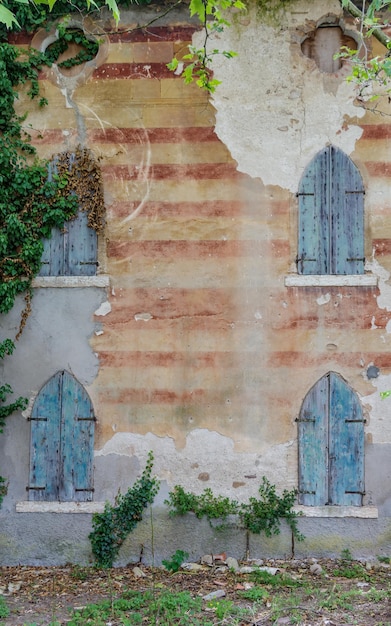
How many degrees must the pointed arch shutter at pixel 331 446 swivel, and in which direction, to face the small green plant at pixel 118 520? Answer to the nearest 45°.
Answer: approximately 90° to its right

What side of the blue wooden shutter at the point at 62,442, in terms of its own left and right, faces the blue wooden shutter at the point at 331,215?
left

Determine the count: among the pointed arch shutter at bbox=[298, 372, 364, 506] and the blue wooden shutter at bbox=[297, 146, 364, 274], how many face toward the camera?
2

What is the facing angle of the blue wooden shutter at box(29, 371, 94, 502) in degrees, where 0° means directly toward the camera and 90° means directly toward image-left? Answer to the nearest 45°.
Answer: approximately 0°

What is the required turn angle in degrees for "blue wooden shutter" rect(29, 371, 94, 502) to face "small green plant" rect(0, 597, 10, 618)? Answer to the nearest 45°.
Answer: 0° — it already faces it
